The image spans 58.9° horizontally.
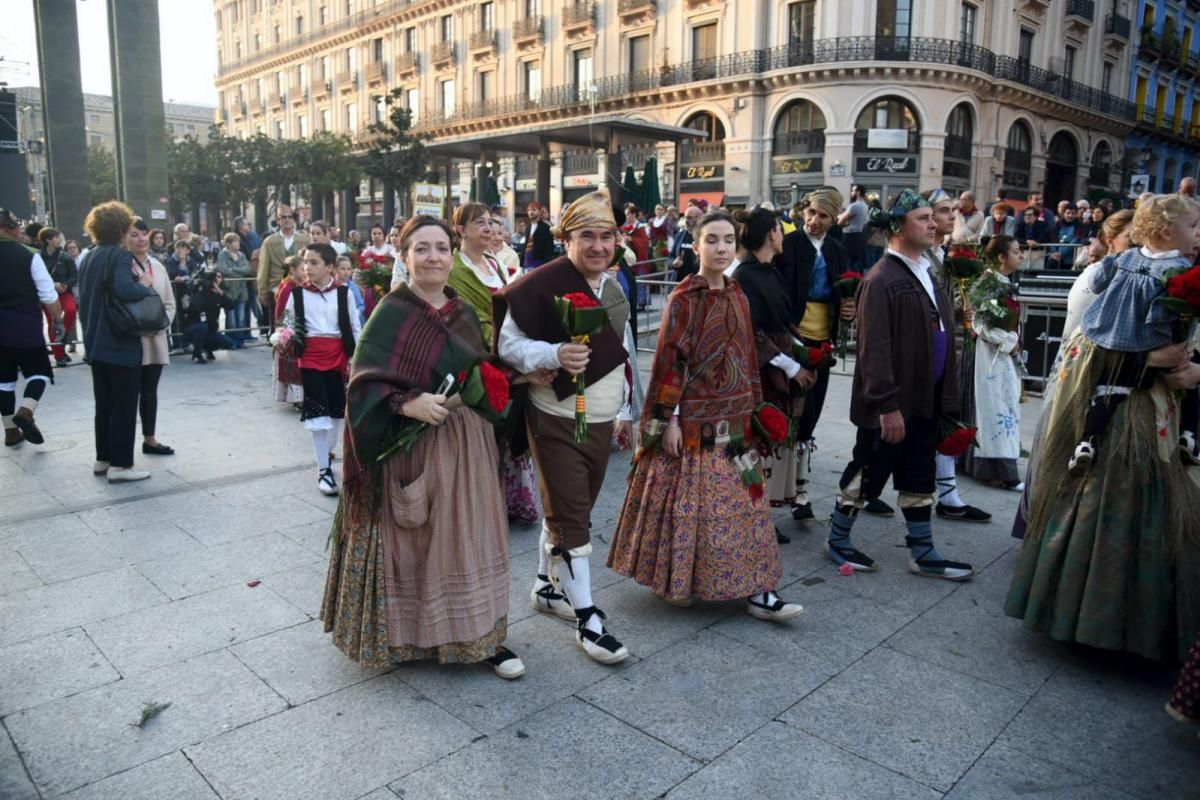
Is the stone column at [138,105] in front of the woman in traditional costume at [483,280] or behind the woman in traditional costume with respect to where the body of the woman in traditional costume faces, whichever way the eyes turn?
behind

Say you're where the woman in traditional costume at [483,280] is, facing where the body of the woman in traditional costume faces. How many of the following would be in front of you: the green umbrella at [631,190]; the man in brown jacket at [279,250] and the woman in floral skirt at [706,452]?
1

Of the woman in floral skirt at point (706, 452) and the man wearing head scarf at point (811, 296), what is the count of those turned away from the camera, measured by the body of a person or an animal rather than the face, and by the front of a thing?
0

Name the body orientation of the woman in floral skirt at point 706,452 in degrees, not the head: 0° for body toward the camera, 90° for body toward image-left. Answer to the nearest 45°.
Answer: approximately 315°

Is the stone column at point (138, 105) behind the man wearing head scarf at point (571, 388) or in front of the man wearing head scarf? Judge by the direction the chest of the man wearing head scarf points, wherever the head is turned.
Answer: behind

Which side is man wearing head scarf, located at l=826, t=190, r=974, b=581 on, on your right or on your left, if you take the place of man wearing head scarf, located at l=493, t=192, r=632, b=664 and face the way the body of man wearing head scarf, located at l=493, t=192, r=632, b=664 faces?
on your left

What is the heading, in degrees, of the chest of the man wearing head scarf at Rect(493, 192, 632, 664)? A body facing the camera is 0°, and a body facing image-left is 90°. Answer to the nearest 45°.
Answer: approximately 315°

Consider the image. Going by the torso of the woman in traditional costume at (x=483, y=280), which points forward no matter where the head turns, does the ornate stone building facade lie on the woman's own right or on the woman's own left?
on the woman's own left

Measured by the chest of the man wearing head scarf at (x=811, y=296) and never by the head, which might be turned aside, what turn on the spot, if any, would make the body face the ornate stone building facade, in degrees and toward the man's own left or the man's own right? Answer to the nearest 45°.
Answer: approximately 180°

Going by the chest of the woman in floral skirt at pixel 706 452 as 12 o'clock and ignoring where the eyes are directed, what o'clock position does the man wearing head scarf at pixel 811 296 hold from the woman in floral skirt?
The man wearing head scarf is roughly at 8 o'clock from the woman in floral skirt.
